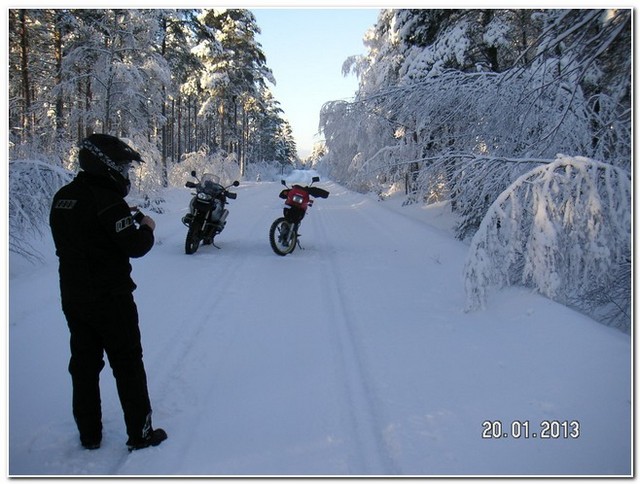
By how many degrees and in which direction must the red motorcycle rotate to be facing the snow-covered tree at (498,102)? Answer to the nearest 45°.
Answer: approximately 90° to its left

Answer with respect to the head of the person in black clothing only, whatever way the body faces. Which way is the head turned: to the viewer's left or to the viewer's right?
to the viewer's right

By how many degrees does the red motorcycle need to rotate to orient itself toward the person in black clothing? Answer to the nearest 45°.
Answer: approximately 45° to its left

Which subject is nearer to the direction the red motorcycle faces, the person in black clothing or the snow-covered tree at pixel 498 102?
the person in black clothing

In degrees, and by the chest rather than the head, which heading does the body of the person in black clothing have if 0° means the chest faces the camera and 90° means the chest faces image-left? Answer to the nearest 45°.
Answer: approximately 225°

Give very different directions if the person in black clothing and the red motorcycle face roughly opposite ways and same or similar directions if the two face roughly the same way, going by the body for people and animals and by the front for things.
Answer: very different directions

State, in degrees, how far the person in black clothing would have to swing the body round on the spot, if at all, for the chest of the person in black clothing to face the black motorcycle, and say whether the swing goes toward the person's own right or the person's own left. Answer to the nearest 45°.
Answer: approximately 45° to the person's own left
